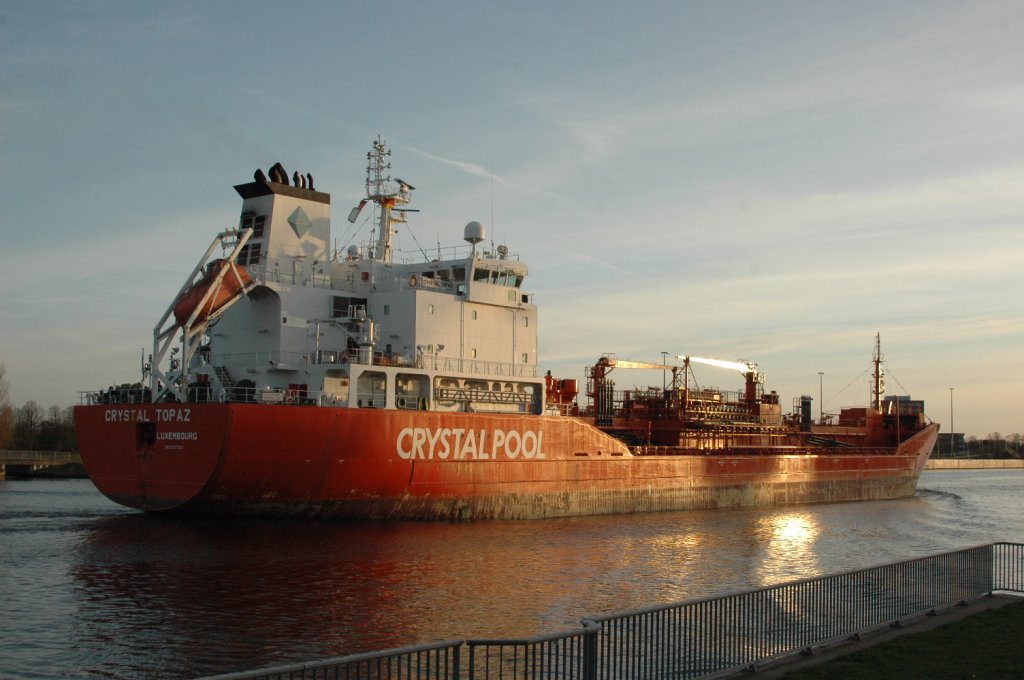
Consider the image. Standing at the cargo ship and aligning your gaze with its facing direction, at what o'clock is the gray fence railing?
The gray fence railing is roughly at 4 o'clock from the cargo ship.

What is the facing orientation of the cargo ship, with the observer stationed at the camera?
facing away from the viewer and to the right of the viewer
